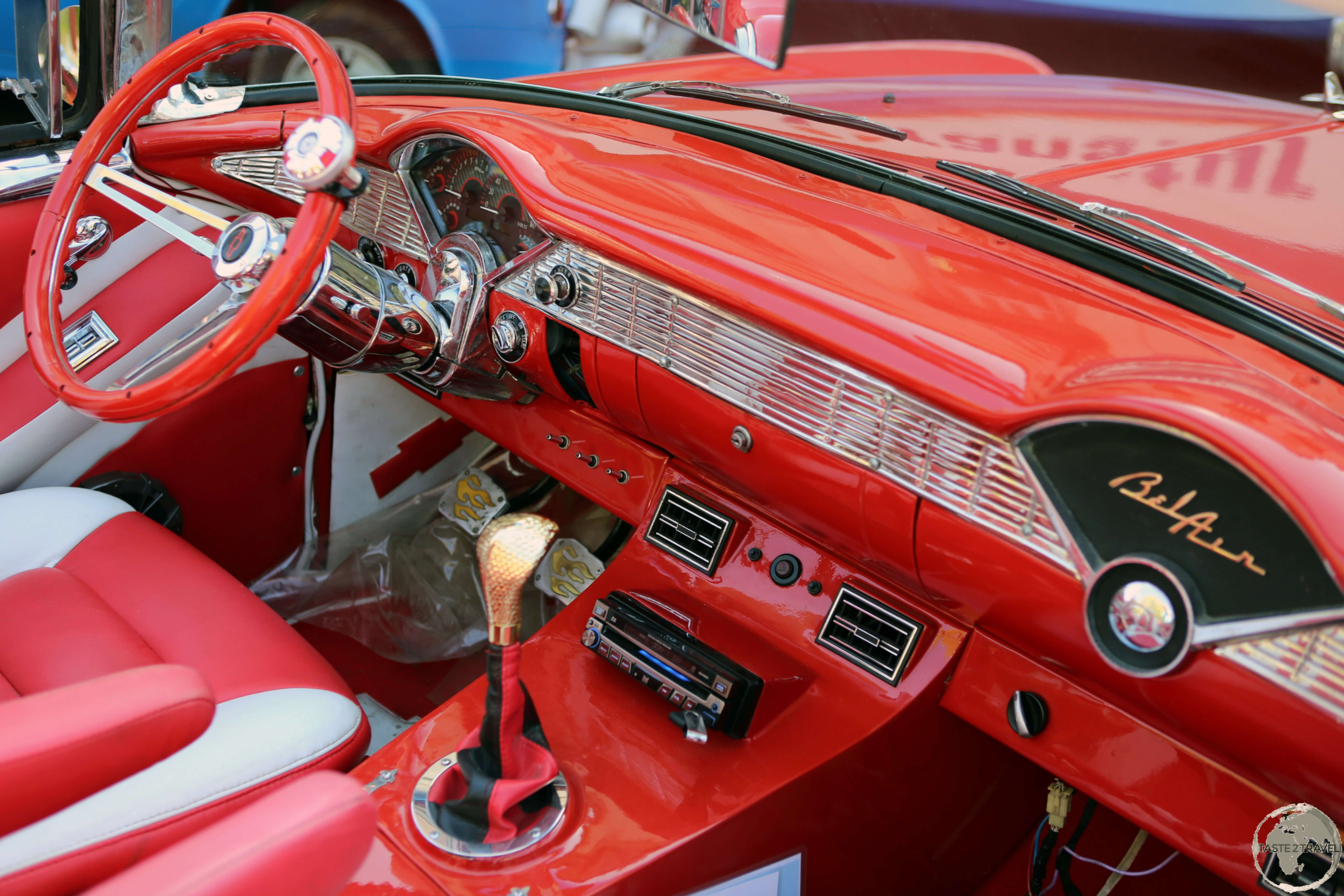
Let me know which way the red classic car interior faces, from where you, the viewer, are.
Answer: facing away from the viewer and to the right of the viewer

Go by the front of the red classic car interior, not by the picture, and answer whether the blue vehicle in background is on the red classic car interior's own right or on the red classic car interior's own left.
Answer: on the red classic car interior's own left
